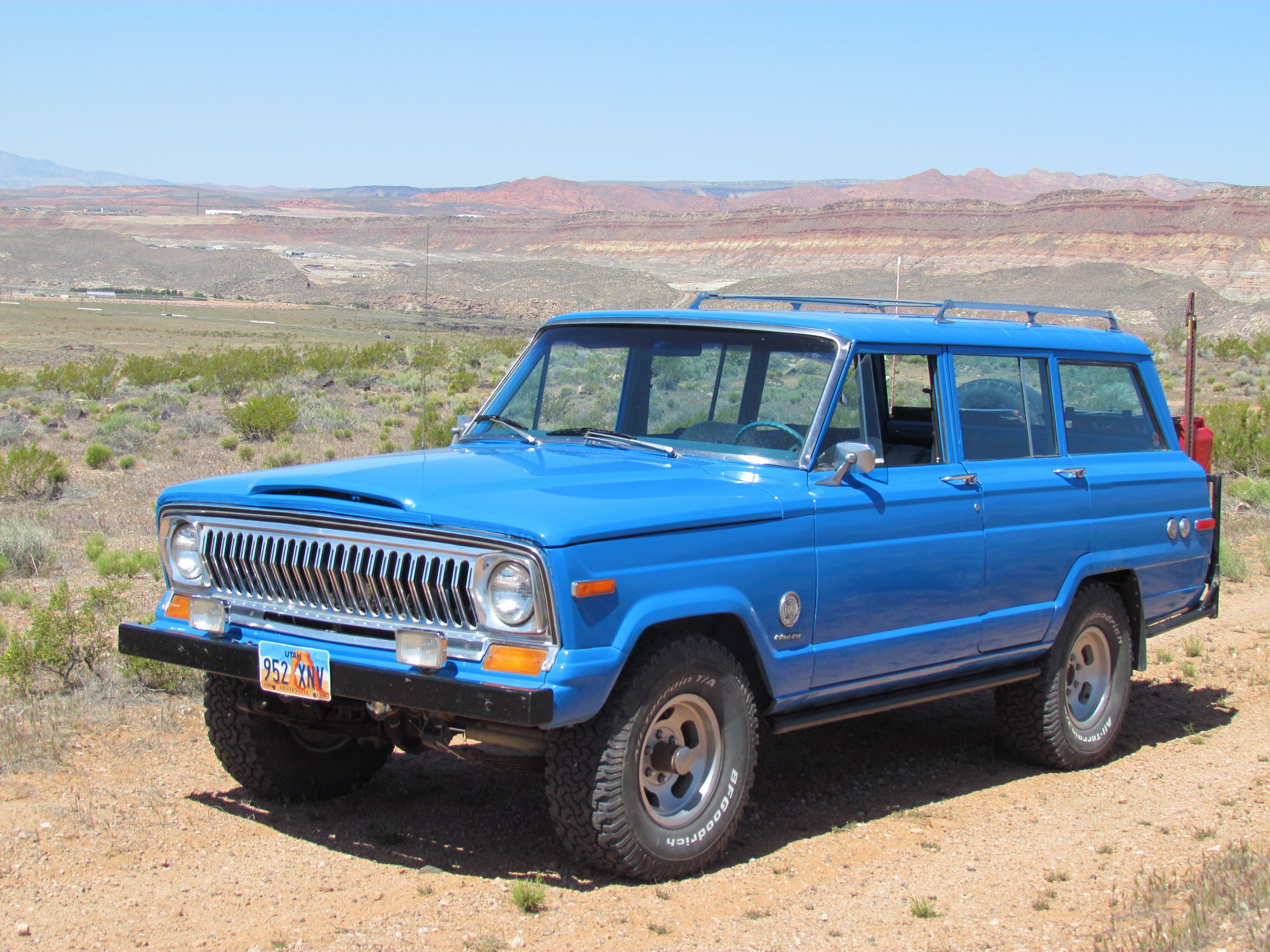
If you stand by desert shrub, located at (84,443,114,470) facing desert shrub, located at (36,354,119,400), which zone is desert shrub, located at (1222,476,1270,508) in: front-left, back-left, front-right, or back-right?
back-right

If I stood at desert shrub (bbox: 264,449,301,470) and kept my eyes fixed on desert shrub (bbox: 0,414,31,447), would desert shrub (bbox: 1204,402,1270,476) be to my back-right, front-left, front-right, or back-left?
back-right

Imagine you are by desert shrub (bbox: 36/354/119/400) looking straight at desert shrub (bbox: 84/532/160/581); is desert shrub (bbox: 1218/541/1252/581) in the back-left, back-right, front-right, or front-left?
front-left

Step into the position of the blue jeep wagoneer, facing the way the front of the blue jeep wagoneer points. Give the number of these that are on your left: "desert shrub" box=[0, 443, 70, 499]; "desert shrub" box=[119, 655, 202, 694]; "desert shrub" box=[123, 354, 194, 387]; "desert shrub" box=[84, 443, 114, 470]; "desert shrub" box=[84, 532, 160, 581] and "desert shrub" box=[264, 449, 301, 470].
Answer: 0

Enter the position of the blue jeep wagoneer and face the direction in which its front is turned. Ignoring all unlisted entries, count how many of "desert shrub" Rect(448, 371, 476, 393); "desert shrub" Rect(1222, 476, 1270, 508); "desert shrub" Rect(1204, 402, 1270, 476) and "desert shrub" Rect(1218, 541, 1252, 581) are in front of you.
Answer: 0

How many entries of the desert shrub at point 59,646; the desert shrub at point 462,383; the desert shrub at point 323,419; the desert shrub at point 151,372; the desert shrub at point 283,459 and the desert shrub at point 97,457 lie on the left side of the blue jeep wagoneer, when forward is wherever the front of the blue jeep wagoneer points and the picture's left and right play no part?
0

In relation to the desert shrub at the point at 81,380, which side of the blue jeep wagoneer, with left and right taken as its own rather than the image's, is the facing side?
right

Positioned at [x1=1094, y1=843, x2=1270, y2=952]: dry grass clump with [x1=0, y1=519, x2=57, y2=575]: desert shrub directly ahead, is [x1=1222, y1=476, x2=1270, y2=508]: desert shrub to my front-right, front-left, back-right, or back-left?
front-right

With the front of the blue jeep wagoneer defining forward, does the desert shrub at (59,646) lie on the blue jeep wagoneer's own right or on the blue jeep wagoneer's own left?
on the blue jeep wagoneer's own right

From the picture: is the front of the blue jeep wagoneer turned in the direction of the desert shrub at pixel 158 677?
no

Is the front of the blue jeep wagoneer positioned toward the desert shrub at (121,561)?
no

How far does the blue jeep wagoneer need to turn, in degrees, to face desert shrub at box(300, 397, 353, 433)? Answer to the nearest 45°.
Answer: approximately 135° to its right

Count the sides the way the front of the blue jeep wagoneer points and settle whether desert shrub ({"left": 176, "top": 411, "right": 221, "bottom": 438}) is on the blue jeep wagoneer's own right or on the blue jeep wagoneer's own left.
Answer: on the blue jeep wagoneer's own right

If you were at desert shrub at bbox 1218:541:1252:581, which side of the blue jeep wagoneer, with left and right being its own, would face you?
back

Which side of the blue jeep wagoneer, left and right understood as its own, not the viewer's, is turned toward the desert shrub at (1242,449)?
back

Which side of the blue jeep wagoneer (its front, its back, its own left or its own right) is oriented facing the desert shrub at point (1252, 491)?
back

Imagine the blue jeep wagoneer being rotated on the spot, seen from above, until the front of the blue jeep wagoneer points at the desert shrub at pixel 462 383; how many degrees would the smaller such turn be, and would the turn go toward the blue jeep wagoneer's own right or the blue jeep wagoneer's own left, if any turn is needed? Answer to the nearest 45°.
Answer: approximately 135° to the blue jeep wagoneer's own right
